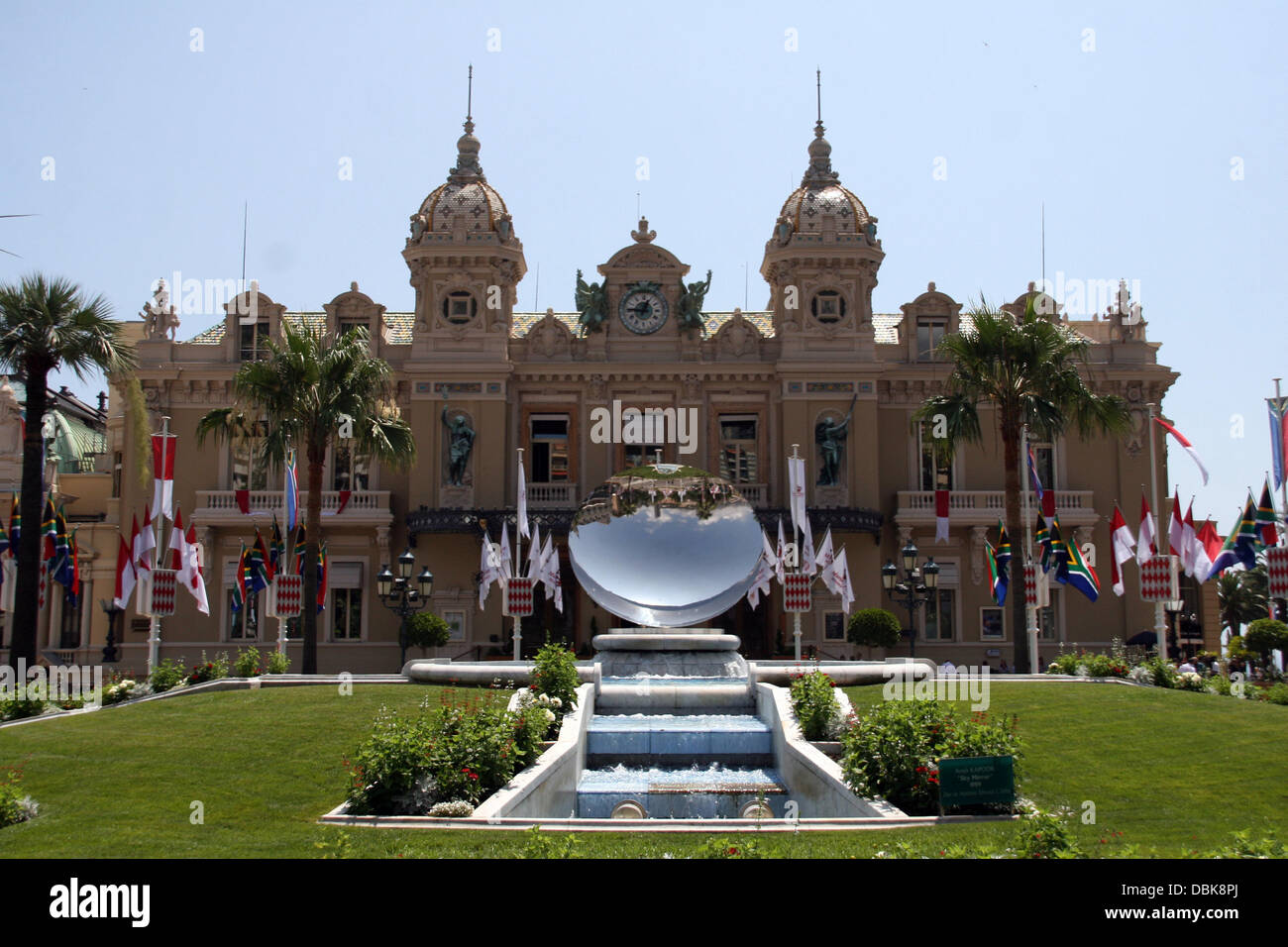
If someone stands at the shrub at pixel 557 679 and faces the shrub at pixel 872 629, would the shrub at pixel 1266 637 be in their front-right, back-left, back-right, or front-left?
front-right

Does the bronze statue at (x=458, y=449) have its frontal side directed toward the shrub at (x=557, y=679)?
yes

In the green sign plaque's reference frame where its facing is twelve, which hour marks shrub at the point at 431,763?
The shrub is roughly at 3 o'clock from the green sign plaque.

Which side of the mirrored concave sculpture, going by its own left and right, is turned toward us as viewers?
front

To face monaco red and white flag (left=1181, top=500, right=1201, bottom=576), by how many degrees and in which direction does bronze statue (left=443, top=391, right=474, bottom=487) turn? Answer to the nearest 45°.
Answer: approximately 45° to its left

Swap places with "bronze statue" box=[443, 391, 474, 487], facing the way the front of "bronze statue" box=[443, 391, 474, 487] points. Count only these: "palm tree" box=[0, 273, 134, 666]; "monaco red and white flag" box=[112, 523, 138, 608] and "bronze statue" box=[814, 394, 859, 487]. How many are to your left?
1

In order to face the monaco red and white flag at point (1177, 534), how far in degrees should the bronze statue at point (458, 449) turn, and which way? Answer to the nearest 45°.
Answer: approximately 45° to its left

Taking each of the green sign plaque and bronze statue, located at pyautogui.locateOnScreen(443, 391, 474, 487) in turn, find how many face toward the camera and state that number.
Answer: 2

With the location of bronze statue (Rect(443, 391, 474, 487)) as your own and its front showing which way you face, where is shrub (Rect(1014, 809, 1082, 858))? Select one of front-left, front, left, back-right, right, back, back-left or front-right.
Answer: front

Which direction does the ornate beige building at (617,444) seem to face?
toward the camera

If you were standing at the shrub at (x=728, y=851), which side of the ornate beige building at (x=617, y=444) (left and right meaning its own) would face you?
front

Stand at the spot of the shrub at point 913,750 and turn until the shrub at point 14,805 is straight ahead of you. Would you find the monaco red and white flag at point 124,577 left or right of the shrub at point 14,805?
right

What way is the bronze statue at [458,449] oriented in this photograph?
toward the camera

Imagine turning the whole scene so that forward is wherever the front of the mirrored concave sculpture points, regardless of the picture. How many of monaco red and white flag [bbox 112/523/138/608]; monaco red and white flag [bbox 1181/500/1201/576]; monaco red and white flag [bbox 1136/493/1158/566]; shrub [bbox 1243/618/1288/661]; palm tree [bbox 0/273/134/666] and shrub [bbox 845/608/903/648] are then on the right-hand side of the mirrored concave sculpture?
2

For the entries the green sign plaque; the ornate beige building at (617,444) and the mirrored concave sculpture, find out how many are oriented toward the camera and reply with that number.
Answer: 3

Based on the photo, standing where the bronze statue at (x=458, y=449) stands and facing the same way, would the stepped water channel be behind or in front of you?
in front

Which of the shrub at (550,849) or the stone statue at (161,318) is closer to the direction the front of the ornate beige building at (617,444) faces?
the shrub
